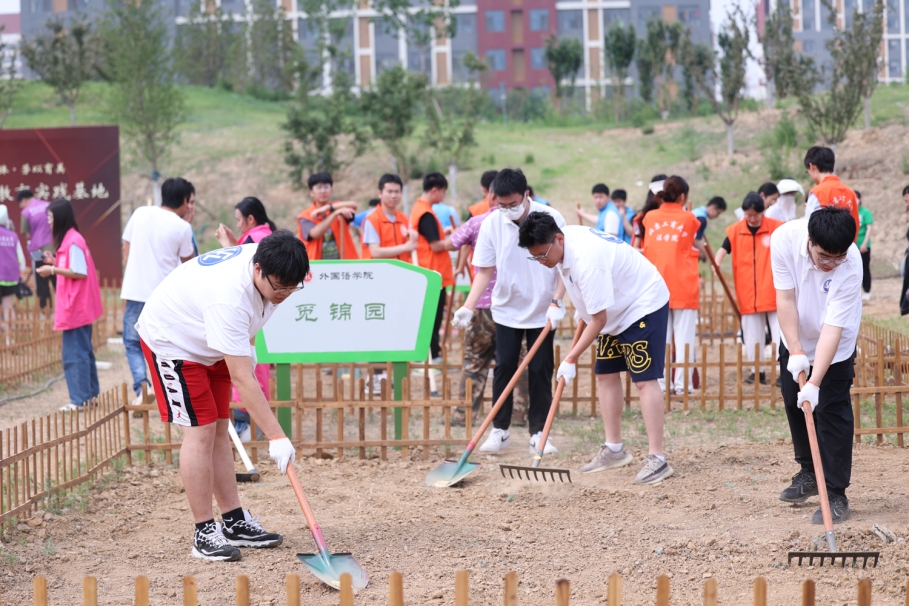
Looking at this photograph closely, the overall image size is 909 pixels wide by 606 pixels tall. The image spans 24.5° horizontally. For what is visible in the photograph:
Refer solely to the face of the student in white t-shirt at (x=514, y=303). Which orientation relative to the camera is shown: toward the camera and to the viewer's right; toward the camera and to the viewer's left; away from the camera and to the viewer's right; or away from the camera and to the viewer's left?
toward the camera and to the viewer's left

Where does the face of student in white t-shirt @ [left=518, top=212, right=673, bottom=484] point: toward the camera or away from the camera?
toward the camera

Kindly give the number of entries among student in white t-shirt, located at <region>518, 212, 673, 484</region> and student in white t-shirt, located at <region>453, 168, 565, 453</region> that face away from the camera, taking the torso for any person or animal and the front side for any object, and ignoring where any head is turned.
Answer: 0

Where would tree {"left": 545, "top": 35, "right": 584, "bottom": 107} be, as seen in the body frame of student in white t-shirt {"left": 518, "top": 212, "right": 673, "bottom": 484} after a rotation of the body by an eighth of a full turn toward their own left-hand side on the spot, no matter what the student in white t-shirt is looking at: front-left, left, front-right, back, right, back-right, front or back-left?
back

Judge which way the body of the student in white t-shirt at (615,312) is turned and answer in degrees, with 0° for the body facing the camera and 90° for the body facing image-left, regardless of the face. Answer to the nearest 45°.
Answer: approximately 45°

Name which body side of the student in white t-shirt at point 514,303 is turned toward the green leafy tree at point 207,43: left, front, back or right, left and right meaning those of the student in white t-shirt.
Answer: back

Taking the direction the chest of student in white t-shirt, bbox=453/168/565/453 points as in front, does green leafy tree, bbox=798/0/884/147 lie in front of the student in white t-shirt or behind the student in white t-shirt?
behind

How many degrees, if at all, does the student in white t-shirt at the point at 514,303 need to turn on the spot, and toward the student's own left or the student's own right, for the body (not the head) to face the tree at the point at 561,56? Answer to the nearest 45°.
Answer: approximately 180°

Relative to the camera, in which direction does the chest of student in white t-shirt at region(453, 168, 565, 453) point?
toward the camera

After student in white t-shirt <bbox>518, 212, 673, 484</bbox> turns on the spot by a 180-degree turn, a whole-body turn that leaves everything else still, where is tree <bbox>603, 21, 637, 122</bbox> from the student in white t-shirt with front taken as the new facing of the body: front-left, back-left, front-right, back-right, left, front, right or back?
front-left

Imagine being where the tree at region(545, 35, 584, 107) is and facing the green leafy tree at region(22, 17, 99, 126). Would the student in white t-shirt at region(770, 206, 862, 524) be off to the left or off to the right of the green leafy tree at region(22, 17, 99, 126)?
left
